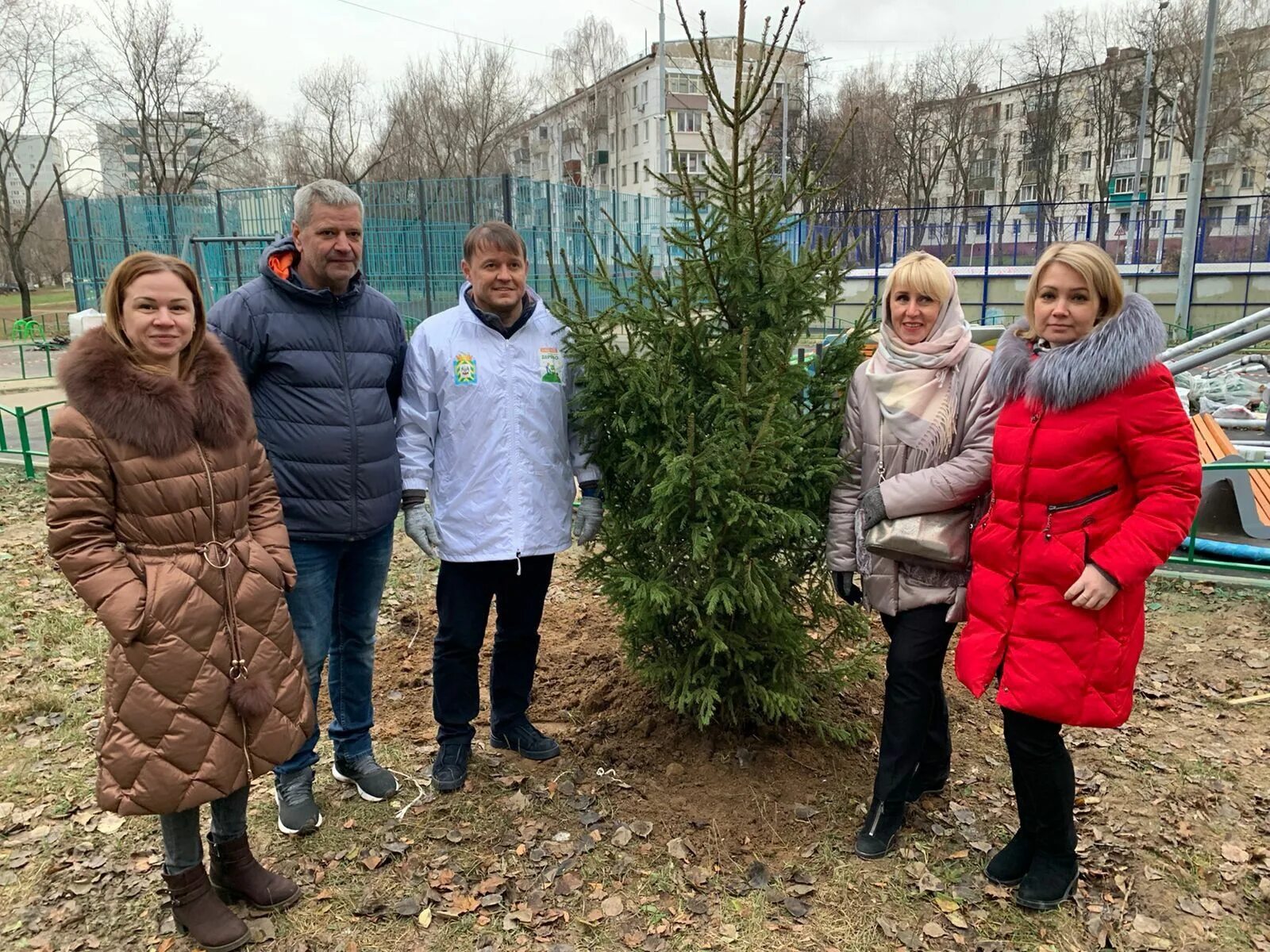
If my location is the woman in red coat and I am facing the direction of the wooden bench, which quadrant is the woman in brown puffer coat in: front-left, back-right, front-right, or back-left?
back-left

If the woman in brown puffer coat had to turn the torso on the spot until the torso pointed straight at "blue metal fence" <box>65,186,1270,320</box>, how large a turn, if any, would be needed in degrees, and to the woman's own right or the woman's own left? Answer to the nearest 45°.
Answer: approximately 135° to the woman's own left

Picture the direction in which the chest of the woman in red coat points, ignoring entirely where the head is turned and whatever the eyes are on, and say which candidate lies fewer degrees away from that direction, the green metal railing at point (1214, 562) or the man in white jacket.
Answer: the man in white jacket

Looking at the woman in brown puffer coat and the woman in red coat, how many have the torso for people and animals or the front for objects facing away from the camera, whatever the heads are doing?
0

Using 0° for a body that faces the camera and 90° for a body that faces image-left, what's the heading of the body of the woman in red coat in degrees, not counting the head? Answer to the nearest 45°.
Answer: approximately 45°

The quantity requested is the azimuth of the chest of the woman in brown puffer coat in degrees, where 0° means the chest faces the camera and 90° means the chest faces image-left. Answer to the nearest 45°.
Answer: approximately 315°

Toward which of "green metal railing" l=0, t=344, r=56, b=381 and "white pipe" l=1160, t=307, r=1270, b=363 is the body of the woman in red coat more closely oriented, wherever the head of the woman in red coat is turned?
the green metal railing

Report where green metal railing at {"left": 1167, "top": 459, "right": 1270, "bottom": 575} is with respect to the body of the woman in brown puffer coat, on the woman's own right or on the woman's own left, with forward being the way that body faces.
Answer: on the woman's own left

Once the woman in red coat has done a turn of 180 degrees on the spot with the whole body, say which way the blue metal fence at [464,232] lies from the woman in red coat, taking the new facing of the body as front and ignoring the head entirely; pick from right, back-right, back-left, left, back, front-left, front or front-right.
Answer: left

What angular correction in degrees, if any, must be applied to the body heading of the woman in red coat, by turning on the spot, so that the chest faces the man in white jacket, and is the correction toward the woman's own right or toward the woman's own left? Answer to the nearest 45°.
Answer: approximately 45° to the woman's own right
